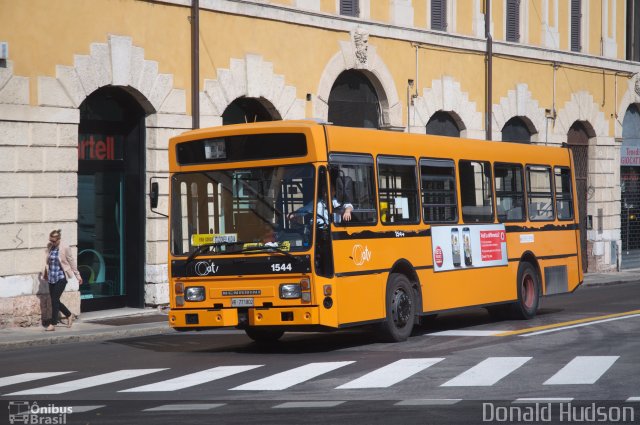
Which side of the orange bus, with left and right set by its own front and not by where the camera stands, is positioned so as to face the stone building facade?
right

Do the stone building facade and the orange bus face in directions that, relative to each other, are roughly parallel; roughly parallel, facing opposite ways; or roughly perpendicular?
roughly perpendicular

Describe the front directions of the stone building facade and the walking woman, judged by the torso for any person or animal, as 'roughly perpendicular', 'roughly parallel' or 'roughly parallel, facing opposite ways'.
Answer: roughly perpendicular

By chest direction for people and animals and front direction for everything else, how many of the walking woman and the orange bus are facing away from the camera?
0

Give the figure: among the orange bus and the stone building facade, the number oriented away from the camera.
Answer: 0

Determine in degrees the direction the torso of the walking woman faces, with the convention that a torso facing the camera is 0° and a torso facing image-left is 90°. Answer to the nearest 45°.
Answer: approximately 45°

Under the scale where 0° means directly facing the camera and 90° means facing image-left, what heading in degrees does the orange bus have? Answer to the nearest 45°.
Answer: approximately 45°
